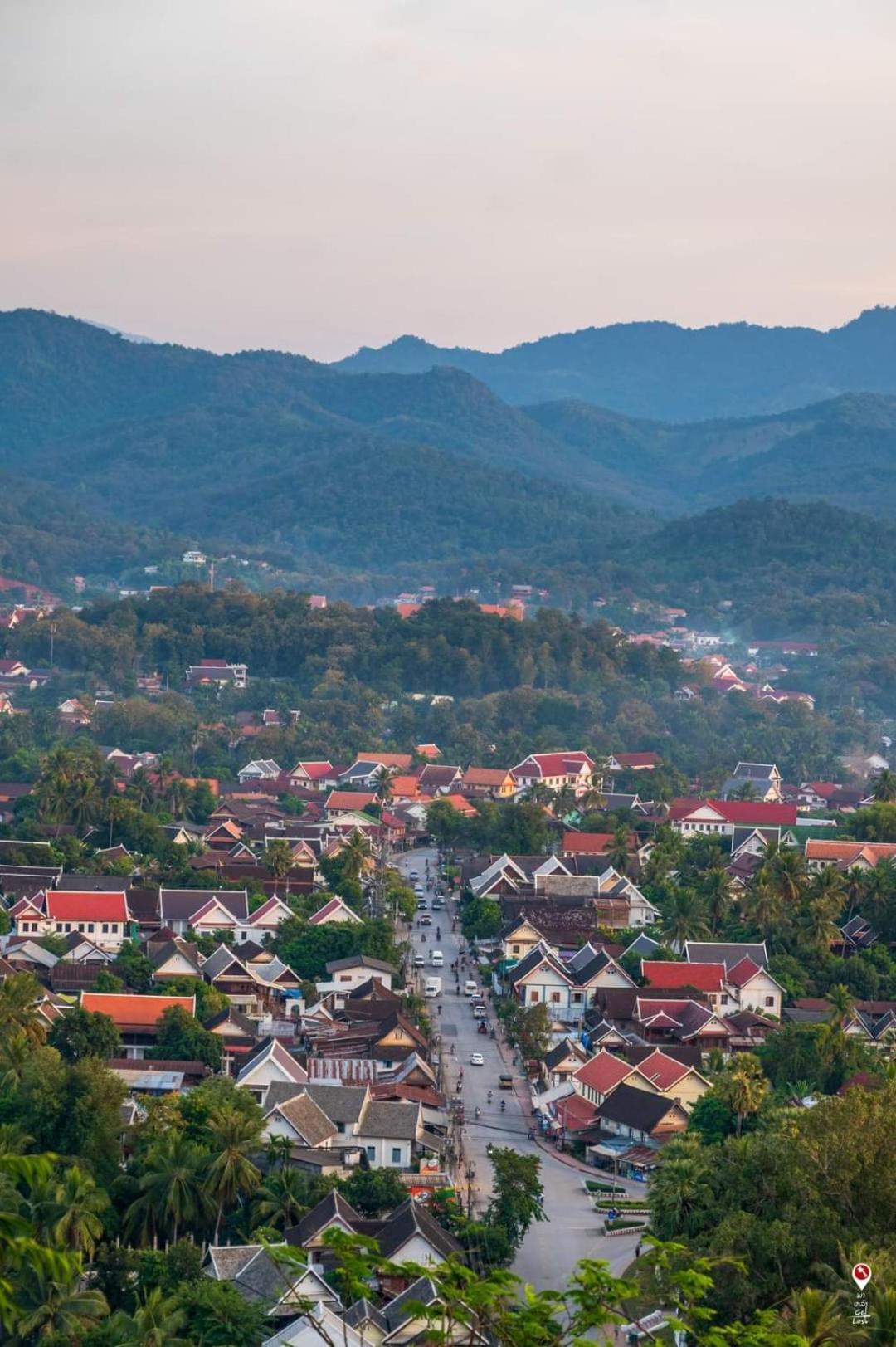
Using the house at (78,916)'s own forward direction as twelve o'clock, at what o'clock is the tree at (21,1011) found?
The tree is roughly at 12 o'clock from the house.

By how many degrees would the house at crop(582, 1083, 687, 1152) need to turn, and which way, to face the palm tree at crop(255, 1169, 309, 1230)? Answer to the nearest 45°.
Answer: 0° — it already faces it

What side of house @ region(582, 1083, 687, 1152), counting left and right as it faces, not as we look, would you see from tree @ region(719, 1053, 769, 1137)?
left

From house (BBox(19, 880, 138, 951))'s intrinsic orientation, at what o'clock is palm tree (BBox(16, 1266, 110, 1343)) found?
The palm tree is roughly at 12 o'clock from the house.

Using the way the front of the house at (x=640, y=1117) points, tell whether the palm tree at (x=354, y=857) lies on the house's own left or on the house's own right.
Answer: on the house's own right

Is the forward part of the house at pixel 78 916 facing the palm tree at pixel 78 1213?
yes

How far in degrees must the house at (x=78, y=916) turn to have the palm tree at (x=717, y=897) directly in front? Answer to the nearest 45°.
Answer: approximately 90° to its left

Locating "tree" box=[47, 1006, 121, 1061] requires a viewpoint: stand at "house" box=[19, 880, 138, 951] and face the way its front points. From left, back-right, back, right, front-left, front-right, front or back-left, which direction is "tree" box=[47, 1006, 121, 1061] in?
front

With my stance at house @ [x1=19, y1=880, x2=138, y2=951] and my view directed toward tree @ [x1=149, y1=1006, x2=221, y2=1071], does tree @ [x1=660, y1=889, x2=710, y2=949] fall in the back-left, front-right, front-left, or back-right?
front-left

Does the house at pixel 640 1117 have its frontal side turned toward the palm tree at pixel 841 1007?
no

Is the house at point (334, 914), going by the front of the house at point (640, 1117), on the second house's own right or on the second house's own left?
on the second house's own right

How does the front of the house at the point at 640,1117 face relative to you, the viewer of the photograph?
facing the viewer and to the left of the viewer

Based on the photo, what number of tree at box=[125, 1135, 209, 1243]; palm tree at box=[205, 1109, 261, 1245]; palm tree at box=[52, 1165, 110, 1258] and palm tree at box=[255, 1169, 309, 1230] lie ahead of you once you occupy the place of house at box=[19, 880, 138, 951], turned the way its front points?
4

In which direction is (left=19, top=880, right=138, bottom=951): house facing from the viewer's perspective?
toward the camera

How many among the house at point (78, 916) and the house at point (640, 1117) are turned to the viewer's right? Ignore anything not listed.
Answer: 0

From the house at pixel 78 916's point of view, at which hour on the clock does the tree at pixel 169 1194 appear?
The tree is roughly at 12 o'clock from the house.

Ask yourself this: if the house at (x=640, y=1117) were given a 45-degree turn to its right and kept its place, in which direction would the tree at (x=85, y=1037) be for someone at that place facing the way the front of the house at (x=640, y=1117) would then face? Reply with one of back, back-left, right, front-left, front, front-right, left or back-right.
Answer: front
